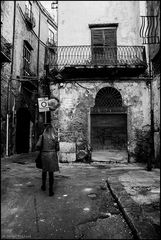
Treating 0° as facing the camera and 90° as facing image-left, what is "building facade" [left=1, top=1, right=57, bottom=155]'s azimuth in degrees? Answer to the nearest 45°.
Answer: approximately 315°

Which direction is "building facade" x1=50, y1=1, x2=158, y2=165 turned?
toward the camera

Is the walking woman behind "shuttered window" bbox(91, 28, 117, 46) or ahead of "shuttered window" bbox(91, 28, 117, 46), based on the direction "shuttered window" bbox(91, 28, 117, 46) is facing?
ahead

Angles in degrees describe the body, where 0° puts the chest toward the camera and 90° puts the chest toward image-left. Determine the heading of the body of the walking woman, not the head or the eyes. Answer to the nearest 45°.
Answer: approximately 180°

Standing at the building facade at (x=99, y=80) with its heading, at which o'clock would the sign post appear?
The sign post is roughly at 3 o'clock from the building facade.

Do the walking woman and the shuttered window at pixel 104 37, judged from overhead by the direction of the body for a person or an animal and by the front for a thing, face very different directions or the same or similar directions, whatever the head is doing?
very different directions

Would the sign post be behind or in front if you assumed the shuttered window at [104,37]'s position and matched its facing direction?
in front

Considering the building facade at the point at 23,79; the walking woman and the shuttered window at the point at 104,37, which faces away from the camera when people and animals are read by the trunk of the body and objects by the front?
the walking woman

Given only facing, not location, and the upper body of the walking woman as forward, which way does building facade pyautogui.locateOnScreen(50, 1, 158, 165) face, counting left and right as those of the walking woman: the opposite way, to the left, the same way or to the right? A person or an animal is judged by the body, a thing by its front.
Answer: the opposite way

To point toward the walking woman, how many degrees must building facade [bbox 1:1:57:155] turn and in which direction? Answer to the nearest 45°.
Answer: approximately 45° to its right
